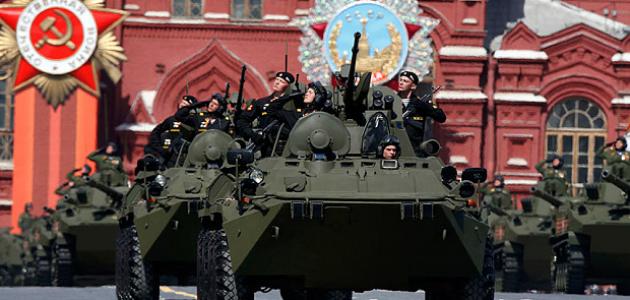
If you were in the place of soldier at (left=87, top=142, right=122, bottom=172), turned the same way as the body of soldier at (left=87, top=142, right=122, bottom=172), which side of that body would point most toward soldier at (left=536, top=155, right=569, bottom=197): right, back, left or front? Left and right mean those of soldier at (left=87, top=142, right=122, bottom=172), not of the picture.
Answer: left

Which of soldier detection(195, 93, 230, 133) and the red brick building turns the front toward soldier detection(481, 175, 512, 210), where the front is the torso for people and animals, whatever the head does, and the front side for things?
the red brick building

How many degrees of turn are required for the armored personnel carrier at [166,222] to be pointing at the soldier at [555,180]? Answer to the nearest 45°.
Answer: approximately 135° to its left

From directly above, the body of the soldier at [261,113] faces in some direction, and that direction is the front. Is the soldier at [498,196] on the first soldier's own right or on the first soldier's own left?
on the first soldier's own left

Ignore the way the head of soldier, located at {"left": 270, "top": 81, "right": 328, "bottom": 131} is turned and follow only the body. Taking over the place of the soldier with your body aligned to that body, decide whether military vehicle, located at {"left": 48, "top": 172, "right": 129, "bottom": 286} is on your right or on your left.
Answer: on your right
